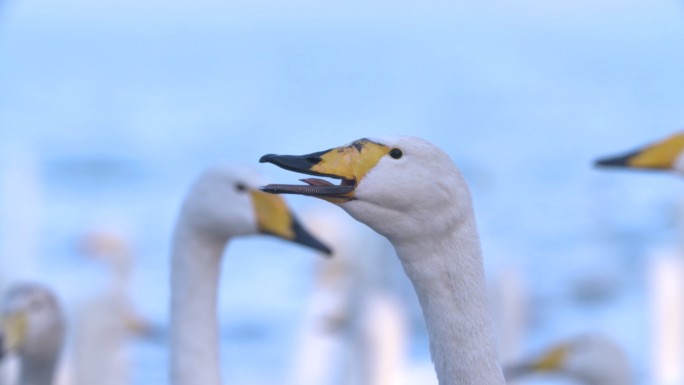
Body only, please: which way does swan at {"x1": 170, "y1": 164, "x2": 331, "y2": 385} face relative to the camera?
to the viewer's right

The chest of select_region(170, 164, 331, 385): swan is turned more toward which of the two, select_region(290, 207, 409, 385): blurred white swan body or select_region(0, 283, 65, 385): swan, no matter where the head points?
the blurred white swan body

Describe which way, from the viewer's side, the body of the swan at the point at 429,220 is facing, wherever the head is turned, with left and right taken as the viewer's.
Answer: facing to the left of the viewer

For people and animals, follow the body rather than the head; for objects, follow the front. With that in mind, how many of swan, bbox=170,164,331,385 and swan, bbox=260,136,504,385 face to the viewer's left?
1

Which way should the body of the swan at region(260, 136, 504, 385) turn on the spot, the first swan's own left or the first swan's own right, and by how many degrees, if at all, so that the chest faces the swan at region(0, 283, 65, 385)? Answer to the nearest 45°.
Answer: approximately 45° to the first swan's own right

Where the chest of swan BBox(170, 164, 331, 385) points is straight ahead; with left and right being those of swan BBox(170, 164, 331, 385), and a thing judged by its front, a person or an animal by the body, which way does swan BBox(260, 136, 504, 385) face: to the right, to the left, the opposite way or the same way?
the opposite way

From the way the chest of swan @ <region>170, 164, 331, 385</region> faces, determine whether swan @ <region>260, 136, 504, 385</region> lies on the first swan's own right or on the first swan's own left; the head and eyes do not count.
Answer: on the first swan's own right
